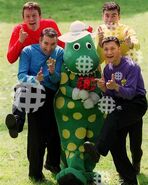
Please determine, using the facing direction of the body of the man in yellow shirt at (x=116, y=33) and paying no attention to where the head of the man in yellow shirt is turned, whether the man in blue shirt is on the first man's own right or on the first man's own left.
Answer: on the first man's own right

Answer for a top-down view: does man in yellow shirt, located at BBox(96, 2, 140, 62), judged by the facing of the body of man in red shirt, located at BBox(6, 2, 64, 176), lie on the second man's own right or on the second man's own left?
on the second man's own left

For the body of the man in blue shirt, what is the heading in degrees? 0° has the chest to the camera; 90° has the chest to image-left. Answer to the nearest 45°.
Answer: approximately 0°

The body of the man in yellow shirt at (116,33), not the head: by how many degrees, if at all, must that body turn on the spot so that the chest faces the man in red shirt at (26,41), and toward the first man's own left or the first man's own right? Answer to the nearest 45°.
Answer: approximately 90° to the first man's own right

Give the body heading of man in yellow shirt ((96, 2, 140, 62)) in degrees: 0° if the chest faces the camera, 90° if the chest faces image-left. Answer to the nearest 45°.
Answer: approximately 0°

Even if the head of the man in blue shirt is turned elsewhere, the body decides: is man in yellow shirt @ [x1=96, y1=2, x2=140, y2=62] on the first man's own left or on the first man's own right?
on the first man's own left

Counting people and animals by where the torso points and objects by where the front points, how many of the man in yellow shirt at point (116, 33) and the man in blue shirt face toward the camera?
2

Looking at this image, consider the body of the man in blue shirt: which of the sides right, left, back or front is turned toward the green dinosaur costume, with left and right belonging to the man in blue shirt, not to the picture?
left

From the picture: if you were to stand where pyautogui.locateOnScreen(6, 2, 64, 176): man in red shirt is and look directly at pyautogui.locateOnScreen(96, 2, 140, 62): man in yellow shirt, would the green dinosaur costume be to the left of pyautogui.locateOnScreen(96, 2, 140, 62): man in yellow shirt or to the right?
right
